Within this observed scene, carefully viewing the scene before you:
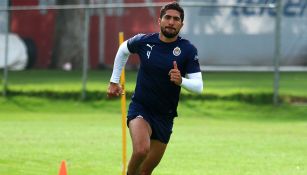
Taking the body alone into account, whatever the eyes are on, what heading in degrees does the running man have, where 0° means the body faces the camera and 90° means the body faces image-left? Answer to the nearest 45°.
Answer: approximately 0°

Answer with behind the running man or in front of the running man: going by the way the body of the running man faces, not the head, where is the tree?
behind
